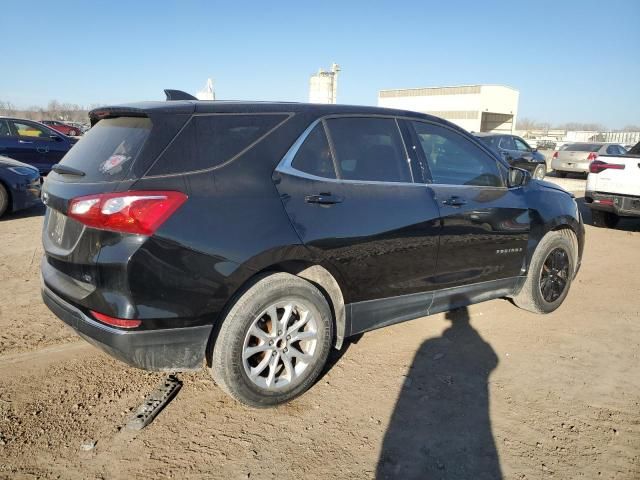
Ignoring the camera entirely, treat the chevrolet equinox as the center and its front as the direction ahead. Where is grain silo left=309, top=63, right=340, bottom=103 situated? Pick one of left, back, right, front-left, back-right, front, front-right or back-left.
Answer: front-left

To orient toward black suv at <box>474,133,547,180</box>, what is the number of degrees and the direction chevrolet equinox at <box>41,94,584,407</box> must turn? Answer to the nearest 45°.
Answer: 0° — it already faces it

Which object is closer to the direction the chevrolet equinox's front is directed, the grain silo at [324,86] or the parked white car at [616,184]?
the parked white car

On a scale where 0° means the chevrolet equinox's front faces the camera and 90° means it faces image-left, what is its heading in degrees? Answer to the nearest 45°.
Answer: approximately 225°

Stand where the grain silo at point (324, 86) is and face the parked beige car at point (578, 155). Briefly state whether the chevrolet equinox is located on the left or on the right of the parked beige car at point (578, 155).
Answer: right

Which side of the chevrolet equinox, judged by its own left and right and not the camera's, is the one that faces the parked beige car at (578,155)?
front
